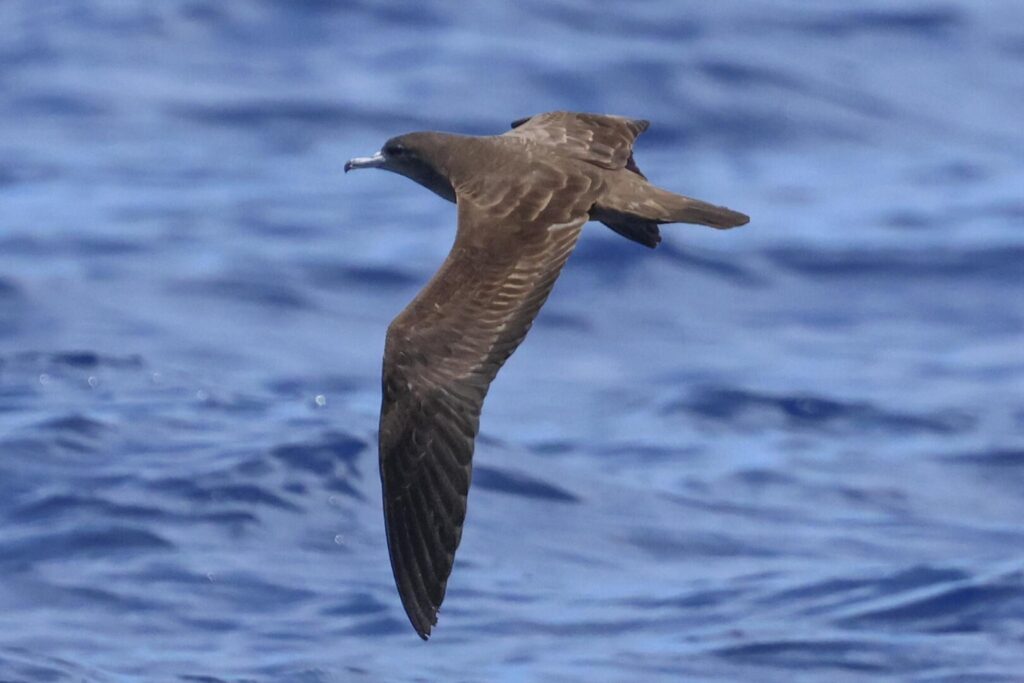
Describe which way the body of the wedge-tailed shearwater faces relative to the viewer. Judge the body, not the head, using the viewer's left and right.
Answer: facing to the left of the viewer
